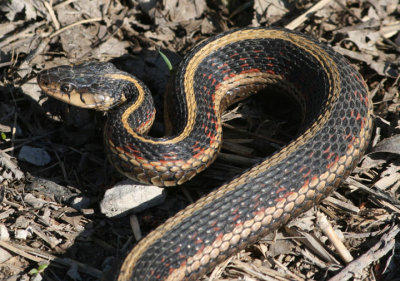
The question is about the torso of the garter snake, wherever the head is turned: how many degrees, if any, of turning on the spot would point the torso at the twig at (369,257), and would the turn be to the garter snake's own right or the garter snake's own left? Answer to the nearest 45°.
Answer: approximately 135° to the garter snake's own left

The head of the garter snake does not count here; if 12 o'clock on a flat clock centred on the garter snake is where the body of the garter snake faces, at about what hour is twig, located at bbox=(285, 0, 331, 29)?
The twig is roughly at 4 o'clock from the garter snake.

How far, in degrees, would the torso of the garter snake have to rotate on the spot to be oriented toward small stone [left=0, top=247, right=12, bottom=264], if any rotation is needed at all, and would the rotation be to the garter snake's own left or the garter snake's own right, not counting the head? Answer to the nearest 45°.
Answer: approximately 45° to the garter snake's own left

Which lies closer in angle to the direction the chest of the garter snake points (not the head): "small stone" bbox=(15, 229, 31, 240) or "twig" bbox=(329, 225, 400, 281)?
the small stone

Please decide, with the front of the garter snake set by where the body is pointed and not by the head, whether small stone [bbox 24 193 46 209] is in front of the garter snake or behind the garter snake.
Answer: in front

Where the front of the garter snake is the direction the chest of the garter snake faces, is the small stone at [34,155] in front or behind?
in front

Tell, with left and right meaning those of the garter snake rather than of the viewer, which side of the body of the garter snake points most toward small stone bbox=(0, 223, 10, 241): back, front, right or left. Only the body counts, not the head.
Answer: front

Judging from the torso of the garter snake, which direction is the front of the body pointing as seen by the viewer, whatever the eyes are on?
to the viewer's left
